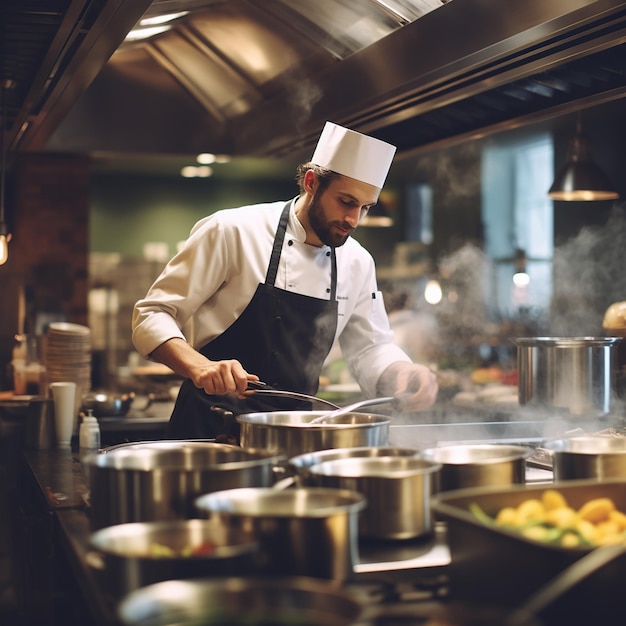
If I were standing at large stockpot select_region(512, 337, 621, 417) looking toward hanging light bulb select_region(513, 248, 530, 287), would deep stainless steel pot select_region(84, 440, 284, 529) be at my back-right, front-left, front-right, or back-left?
back-left

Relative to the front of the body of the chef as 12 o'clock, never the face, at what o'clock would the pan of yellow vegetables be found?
The pan of yellow vegetables is roughly at 1 o'clock from the chef.

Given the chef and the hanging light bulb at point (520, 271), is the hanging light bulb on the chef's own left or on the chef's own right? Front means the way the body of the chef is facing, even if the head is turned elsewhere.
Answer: on the chef's own left

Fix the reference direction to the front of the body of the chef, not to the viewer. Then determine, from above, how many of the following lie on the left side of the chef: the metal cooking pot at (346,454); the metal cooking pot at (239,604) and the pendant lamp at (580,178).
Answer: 1

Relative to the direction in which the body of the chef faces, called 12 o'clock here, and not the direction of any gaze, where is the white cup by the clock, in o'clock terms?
The white cup is roughly at 5 o'clock from the chef.

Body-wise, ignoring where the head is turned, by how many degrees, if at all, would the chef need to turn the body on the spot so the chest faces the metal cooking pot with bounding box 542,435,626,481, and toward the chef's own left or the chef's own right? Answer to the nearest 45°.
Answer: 0° — they already face it

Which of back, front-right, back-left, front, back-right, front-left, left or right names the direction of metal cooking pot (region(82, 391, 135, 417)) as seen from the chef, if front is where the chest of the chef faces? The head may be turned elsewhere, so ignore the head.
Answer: back

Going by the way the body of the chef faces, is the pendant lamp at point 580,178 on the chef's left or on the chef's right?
on the chef's left

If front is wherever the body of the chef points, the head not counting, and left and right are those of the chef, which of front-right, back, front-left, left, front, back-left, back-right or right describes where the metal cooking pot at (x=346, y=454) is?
front-right

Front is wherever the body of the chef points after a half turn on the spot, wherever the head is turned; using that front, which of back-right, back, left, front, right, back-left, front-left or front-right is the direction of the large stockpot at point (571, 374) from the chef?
back-right

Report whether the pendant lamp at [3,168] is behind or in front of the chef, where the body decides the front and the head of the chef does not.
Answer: behind

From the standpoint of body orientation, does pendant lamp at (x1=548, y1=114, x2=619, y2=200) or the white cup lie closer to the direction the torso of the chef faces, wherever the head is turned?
the pendant lamp

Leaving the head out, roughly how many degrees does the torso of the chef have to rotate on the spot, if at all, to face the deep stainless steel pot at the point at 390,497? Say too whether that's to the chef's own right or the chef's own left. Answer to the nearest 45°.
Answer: approximately 45° to the chef's own right

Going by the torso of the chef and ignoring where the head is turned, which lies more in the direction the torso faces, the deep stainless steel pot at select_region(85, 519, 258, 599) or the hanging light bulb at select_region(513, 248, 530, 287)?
the deep stainless steel pot

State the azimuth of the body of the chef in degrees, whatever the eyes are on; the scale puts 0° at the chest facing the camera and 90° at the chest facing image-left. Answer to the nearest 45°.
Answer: approximately 315°
